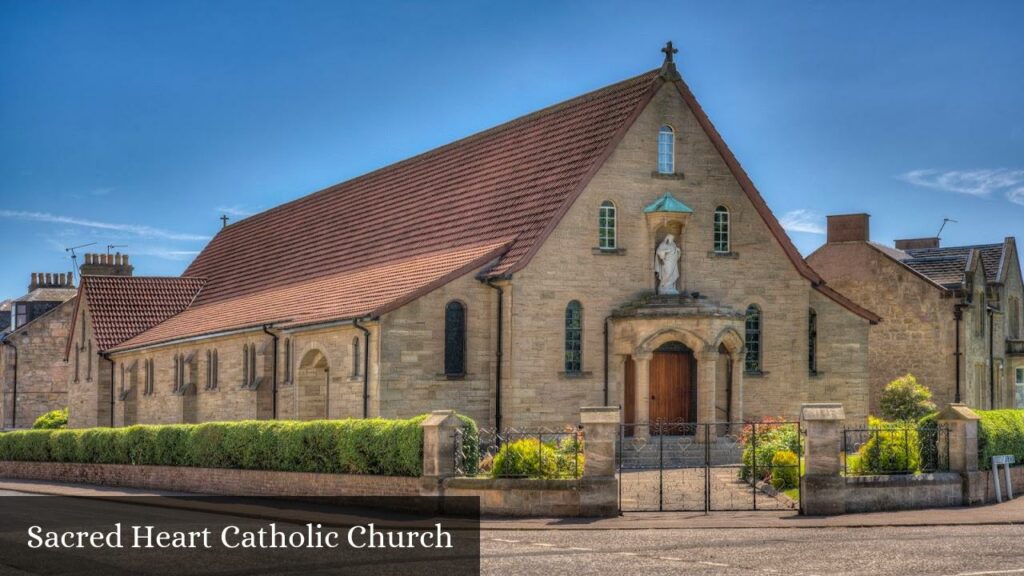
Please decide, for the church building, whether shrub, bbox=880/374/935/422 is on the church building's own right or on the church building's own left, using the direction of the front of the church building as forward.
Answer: on the church building's own left

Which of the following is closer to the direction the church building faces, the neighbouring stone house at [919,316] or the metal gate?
the metal gate

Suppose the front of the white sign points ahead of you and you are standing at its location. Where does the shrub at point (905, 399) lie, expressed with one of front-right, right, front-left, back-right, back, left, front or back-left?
back

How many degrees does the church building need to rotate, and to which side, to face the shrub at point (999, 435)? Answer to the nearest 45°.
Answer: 0° — it already faces it

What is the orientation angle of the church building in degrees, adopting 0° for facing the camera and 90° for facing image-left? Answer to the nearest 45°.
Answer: approximately 315°

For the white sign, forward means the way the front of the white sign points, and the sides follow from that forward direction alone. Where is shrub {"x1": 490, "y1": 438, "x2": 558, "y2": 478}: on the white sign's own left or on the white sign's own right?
on the white sign's own right

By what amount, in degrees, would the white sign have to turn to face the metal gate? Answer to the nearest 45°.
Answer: approximately 90° to its right

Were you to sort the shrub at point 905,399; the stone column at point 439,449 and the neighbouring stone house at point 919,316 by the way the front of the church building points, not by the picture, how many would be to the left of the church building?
2

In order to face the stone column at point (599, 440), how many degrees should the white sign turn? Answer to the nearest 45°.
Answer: approximately 45° to its right

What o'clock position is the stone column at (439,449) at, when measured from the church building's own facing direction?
The stone column is roughly at 2 o'clock from the church building.
